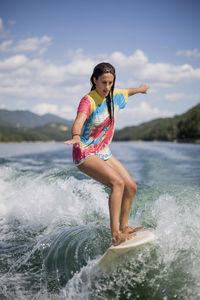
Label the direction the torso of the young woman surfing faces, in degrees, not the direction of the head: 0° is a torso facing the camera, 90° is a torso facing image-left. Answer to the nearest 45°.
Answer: approximately 315°
